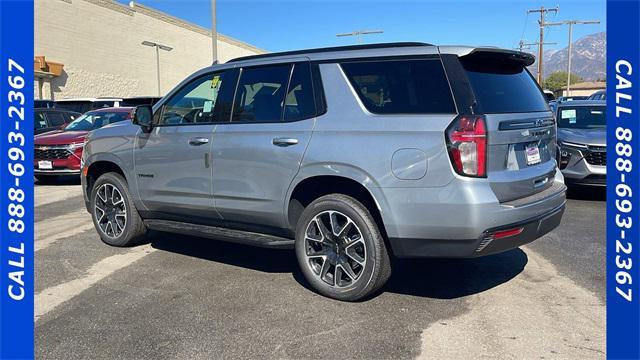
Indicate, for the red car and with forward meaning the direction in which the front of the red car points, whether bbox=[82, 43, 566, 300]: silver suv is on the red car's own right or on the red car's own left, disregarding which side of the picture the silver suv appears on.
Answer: on the red car's own left

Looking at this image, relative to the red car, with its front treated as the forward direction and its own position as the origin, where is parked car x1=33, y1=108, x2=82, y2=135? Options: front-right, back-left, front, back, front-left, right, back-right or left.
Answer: back-right

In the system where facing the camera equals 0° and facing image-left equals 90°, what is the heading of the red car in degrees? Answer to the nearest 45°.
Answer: approximately 45°

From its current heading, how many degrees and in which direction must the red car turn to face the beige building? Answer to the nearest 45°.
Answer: approximately 135° to its right

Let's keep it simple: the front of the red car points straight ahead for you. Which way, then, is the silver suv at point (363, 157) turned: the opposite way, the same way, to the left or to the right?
to the right

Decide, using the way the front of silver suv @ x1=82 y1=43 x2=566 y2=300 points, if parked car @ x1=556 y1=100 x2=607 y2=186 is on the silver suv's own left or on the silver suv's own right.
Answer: on the silver suv's own right

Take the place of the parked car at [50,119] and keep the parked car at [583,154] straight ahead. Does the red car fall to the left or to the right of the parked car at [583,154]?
right

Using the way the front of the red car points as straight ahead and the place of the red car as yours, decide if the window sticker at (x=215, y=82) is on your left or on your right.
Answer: on your left

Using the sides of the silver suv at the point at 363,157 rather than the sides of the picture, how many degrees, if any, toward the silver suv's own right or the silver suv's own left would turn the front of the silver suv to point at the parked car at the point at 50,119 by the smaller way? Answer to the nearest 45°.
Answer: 0° — it already faces it

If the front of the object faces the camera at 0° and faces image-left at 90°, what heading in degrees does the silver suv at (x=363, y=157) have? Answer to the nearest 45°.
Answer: approximately 135°

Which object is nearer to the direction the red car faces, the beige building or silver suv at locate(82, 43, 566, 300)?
the silver suv
